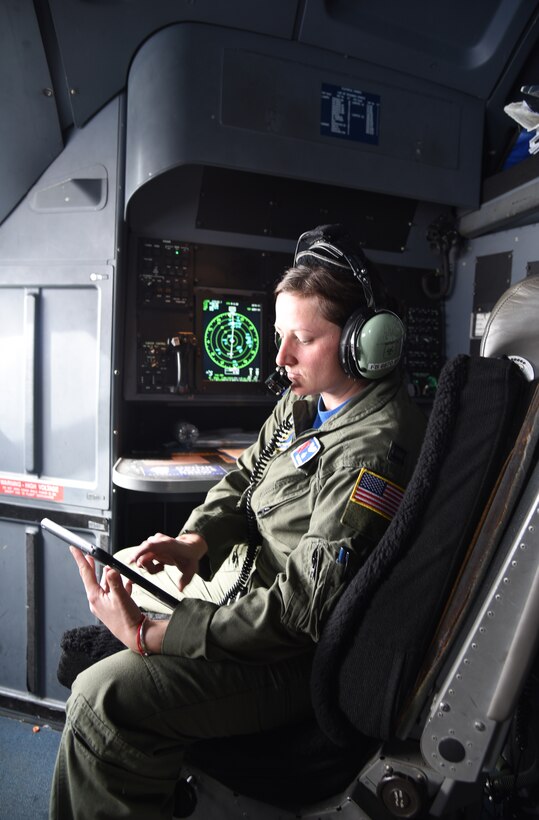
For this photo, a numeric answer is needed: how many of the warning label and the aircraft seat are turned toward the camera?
1

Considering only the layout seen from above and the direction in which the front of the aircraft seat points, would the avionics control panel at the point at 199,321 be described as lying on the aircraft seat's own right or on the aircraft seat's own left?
on the aircraft seat's own right

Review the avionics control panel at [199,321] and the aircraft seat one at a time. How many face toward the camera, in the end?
1

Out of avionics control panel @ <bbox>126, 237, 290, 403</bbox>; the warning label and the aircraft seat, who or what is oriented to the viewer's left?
the aircraft seat

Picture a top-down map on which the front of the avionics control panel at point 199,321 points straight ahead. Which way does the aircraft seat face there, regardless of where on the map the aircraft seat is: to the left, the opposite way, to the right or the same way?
to the right

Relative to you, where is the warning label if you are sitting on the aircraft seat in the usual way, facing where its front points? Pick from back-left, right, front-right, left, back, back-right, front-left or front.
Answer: front-right

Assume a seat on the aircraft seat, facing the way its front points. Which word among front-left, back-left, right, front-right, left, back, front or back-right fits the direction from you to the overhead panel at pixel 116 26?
front-right

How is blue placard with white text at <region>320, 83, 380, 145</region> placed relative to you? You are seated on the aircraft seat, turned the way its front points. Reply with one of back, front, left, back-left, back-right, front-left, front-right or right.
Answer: right

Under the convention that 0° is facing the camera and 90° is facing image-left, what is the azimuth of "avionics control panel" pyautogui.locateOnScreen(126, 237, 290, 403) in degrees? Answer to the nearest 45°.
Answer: approximately 0°

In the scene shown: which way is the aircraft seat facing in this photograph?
to the viewer's left

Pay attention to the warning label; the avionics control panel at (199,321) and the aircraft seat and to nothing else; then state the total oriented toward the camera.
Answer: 2

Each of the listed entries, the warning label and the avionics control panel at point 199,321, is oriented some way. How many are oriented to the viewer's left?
0
